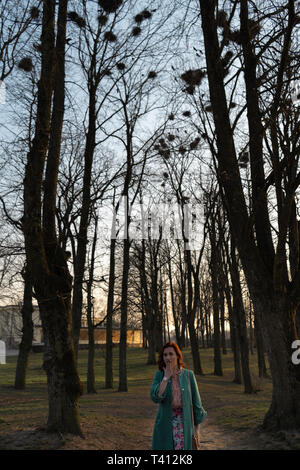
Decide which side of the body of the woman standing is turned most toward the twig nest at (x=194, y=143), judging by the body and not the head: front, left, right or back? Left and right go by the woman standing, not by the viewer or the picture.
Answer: back

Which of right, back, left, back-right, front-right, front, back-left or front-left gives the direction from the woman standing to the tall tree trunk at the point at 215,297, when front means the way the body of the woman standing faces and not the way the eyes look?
back

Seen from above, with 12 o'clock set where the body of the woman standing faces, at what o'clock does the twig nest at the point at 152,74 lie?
The twig nest is roughly at 6 o'clock from the woman standing.

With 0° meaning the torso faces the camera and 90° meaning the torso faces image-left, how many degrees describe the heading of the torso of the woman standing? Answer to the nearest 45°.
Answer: approximately 0°

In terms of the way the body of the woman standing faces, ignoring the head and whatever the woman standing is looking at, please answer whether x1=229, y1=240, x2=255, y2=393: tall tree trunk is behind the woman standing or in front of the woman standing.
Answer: behind
